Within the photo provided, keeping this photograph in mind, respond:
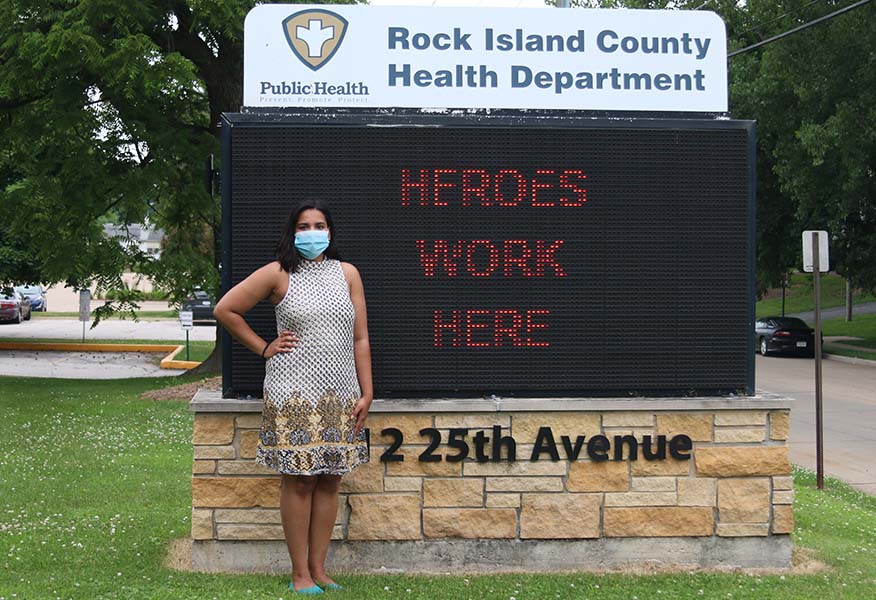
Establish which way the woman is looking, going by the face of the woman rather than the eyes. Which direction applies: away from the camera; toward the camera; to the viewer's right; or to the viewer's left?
toward the camera

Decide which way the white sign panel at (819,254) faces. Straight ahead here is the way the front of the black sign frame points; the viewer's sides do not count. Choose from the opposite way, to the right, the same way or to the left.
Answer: the opposite way

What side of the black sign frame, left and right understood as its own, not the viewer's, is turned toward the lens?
front

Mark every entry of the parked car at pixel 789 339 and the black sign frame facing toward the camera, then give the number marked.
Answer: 1

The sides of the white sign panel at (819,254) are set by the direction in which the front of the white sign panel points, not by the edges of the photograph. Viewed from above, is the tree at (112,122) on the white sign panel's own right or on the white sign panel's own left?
on the white sign panel's own left

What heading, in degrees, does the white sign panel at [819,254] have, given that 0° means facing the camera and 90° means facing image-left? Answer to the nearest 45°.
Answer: approximately 180°

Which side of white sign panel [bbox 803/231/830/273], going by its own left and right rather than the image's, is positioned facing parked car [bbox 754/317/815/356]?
front

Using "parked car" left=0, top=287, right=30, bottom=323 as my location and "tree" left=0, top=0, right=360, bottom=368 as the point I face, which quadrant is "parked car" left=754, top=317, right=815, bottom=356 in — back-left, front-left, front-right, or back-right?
front-left

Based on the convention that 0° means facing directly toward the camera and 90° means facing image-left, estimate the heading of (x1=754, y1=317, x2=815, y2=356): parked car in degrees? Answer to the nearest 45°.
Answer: approximately 135°

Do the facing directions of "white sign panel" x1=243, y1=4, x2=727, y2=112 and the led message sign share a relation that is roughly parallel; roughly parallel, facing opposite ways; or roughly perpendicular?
roughly parallel

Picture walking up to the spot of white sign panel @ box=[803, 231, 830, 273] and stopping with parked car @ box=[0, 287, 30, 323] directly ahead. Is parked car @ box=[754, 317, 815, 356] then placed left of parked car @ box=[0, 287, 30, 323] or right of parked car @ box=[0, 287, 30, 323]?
right

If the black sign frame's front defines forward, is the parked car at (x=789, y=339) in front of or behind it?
behind
